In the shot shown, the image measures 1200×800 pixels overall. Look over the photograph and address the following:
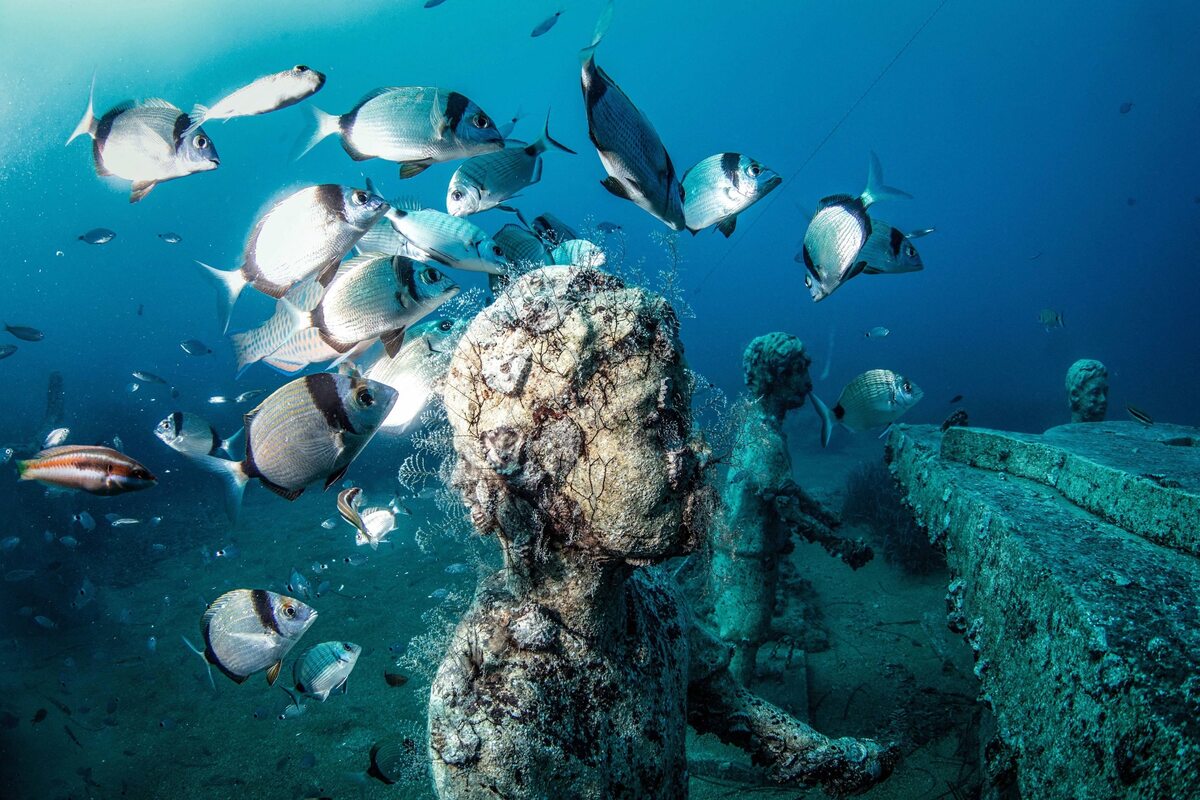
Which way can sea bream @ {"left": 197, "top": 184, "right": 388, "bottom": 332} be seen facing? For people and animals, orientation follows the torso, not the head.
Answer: to the viewer's right

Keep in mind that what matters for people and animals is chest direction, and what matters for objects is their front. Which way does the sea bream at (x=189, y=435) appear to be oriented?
to the viewer's left

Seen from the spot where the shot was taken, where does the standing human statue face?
facing to the right of the viewer

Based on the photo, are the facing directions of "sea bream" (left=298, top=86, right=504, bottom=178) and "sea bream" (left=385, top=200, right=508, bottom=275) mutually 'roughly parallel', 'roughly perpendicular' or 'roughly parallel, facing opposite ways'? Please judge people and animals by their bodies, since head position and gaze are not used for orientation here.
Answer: roughly parallel

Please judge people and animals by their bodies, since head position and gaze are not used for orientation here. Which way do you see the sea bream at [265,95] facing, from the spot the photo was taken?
facing to the right of the viewer

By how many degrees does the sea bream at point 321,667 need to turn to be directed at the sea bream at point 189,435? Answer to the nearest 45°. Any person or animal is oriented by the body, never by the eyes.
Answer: approximately 180°

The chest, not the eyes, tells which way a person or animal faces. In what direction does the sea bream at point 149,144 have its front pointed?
to the viewer's right

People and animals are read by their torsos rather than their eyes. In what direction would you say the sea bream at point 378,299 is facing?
to the viewer's right

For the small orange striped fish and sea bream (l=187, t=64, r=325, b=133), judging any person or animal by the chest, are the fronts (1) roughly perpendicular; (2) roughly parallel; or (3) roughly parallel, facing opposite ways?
roughly parallel

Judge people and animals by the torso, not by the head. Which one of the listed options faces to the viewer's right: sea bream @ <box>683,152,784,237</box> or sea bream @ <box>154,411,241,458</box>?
sea bream @ <box>683,152,784,237</box>

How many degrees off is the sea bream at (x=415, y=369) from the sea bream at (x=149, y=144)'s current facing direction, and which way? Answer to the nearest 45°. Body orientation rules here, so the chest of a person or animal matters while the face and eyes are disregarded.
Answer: approximately 45° to its right

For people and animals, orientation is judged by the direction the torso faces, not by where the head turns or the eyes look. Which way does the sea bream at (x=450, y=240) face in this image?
to the viewer's right

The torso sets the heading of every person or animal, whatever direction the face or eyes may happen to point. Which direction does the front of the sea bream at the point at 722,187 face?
to the viewer's right
